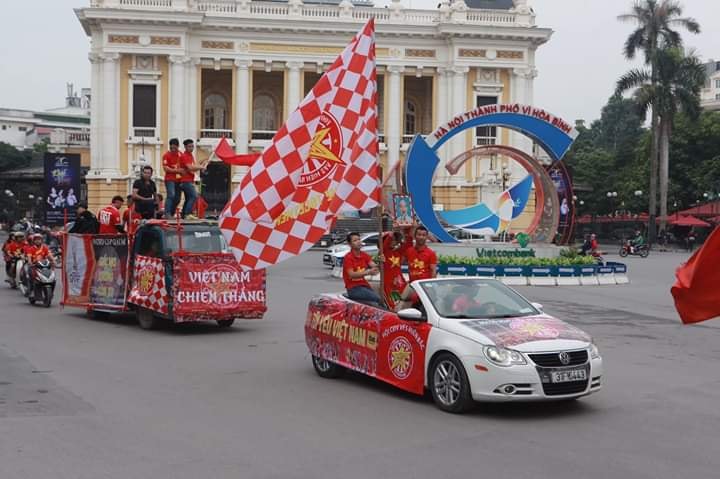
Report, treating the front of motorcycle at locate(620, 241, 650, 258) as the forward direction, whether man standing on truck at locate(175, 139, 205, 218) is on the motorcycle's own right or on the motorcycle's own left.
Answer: on the motorcycle's own left

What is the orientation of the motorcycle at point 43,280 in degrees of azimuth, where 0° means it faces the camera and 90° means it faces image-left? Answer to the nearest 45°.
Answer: approximately 315°

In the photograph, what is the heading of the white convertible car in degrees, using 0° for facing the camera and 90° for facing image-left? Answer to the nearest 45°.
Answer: approximately 315°

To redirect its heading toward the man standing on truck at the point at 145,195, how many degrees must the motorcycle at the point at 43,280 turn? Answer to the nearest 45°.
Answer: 0° — it already faces them

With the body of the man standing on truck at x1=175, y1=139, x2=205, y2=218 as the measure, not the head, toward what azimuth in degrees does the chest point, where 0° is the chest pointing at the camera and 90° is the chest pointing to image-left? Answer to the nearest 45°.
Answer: approximately 315°

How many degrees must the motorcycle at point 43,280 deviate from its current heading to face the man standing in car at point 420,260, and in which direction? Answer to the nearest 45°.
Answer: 0° — it already faces them

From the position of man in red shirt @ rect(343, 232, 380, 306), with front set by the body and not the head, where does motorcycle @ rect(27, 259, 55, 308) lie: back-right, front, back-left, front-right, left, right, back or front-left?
back
